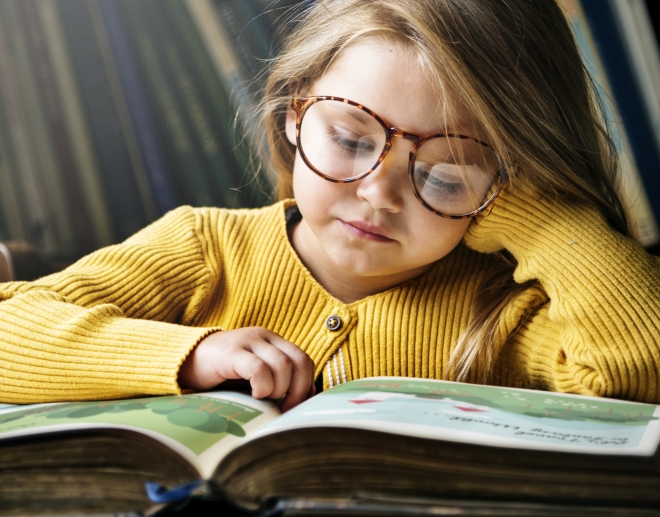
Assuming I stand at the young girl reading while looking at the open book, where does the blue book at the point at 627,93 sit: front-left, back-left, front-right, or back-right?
back-left

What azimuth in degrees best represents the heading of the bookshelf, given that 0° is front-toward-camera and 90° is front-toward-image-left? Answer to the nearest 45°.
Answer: approximately 0°

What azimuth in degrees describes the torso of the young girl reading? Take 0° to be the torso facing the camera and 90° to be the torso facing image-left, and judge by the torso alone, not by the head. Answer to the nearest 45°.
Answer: approximately 0°

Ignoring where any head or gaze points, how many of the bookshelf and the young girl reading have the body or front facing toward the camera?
2
